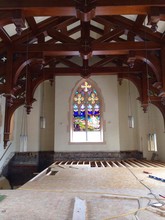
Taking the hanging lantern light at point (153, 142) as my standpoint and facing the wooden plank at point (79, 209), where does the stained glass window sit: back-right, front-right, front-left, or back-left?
back-right

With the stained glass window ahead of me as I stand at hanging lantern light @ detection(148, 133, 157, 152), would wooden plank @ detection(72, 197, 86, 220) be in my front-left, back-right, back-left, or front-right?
back-left

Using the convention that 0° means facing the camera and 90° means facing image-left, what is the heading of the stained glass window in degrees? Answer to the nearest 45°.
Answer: approximately 0°

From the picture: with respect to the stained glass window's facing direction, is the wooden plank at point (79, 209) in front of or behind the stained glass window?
in front
